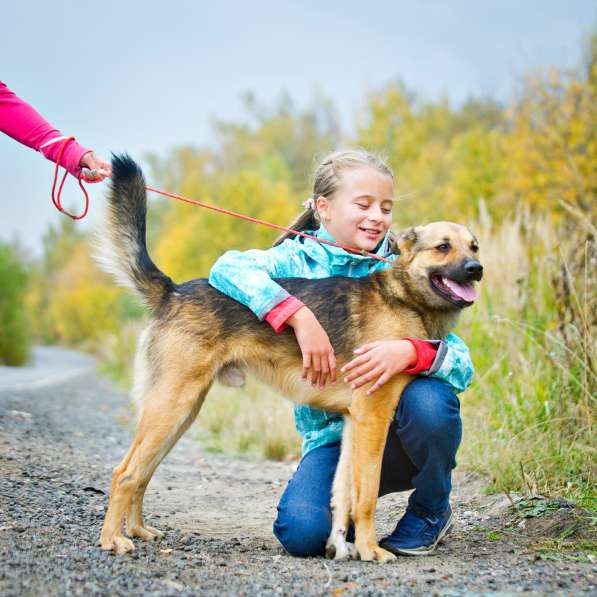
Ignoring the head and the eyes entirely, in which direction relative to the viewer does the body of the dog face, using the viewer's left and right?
facing to the right of the viewer
